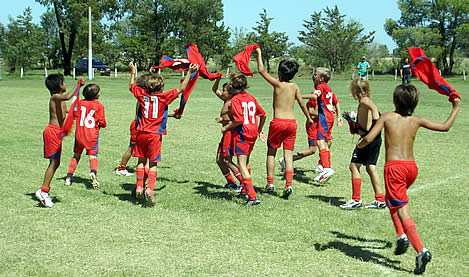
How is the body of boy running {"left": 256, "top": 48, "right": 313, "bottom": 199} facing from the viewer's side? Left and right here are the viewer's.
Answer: facing away from the viewer

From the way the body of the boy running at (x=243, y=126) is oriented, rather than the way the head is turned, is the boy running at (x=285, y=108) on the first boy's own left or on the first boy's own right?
on the first boy's own right

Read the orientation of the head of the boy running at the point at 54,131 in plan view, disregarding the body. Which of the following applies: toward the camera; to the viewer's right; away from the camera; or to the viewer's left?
to the viewer's right

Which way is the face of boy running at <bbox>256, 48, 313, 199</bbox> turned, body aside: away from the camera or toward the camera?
away from the camera

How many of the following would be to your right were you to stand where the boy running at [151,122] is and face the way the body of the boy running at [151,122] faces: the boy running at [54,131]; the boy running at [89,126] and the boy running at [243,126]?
1

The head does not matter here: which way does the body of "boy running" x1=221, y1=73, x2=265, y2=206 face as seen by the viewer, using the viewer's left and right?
facing away from the viewer and to the left of the viewer

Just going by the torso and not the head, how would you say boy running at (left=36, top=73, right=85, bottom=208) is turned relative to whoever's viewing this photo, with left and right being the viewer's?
facing to the right of the viewer

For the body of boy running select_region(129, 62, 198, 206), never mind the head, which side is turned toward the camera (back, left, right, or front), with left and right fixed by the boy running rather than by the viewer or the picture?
back

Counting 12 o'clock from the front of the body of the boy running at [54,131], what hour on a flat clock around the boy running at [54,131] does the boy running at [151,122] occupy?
the boy running at [151,122] is roughly at 1 o'clock from the boy running at [54,131].

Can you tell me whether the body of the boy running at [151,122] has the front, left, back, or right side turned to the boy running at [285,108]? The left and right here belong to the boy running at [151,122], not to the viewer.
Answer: right

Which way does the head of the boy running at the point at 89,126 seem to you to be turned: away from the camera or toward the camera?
away from the camera

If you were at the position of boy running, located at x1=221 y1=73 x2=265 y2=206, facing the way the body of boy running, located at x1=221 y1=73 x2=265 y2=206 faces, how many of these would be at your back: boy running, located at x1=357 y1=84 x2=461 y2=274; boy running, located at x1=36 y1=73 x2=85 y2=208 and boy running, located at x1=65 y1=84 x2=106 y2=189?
1
